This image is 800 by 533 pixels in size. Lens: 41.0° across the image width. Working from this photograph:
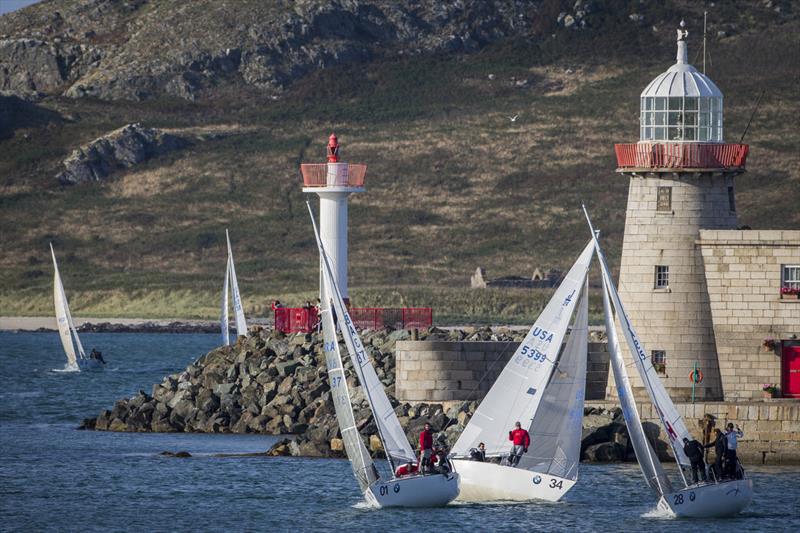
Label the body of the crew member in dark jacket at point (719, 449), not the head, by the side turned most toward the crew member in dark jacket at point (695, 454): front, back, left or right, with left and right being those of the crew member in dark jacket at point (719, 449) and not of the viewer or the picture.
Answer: front

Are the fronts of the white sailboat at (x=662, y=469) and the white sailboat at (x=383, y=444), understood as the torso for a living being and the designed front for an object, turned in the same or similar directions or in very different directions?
same or similar directions

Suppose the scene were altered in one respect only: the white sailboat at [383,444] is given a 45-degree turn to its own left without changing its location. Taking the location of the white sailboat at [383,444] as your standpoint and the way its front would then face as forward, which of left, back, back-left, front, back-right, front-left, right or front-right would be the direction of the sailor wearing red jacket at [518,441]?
left

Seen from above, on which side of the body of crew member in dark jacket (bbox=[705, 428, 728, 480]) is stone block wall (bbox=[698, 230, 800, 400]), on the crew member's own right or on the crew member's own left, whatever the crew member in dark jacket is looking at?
on the crew member's own right

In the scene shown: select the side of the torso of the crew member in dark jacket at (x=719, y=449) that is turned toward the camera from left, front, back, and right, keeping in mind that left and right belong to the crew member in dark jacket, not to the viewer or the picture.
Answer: left

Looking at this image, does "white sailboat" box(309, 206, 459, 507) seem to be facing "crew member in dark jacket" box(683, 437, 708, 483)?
no

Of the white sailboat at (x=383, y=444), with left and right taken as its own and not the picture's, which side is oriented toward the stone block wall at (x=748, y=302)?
back

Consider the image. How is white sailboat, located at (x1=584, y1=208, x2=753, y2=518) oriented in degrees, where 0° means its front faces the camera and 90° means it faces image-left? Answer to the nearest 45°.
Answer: approximately 45°

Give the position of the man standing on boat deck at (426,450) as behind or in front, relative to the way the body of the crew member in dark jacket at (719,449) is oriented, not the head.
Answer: in front

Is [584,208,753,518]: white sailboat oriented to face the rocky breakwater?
no
